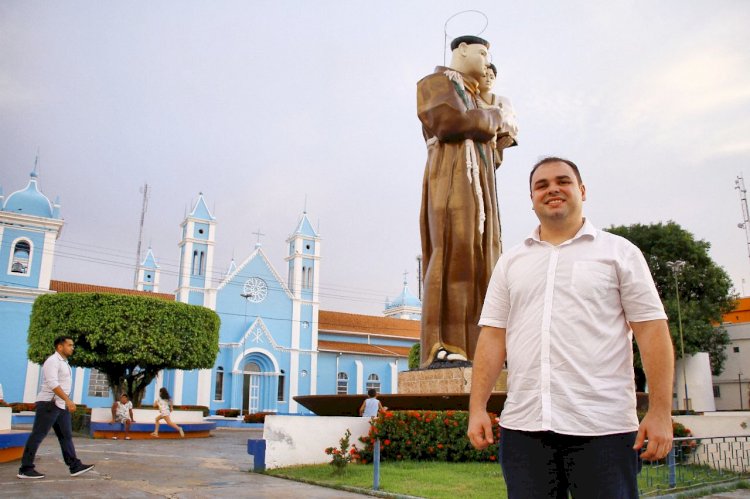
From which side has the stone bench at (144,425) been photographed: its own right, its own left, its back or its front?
front

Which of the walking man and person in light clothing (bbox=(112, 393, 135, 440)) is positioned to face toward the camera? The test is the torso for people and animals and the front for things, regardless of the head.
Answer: the person in light clothing

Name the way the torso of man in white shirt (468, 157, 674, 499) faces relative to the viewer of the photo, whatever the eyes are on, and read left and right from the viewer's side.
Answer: facing the viewer

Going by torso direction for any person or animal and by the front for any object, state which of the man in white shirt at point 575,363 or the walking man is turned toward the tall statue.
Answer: the walking man

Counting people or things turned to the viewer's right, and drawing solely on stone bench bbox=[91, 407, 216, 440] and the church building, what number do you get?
0

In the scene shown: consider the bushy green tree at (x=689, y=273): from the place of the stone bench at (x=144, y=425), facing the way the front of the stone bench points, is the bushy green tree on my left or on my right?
on my left

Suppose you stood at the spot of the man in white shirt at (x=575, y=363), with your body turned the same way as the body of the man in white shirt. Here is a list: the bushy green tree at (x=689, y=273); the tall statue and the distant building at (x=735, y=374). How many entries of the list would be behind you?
3

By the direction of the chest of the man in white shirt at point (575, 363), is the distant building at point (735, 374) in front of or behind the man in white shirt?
behind

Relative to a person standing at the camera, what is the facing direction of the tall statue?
facing the viewer and to the right of the viewer

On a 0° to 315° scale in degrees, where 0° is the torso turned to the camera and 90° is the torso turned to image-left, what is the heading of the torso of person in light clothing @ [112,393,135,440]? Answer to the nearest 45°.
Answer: approximately 0°

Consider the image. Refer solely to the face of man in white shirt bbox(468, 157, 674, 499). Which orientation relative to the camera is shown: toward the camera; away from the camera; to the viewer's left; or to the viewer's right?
toward the camera

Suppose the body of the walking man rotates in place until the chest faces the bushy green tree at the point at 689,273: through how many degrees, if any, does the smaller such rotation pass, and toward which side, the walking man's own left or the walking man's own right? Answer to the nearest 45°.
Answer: approximately 45° to the walking man's own left

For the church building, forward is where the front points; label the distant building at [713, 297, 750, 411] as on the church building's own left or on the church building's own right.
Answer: on the church building's own left

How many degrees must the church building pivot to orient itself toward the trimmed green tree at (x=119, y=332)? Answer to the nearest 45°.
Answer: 0° — it already faces it

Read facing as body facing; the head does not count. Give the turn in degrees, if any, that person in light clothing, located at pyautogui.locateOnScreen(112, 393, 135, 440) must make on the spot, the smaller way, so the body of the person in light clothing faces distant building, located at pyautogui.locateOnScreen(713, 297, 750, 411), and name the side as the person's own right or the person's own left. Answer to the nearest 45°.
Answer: approximately 90° to the person's own left

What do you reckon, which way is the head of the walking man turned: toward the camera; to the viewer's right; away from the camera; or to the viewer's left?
to the viewer's right
